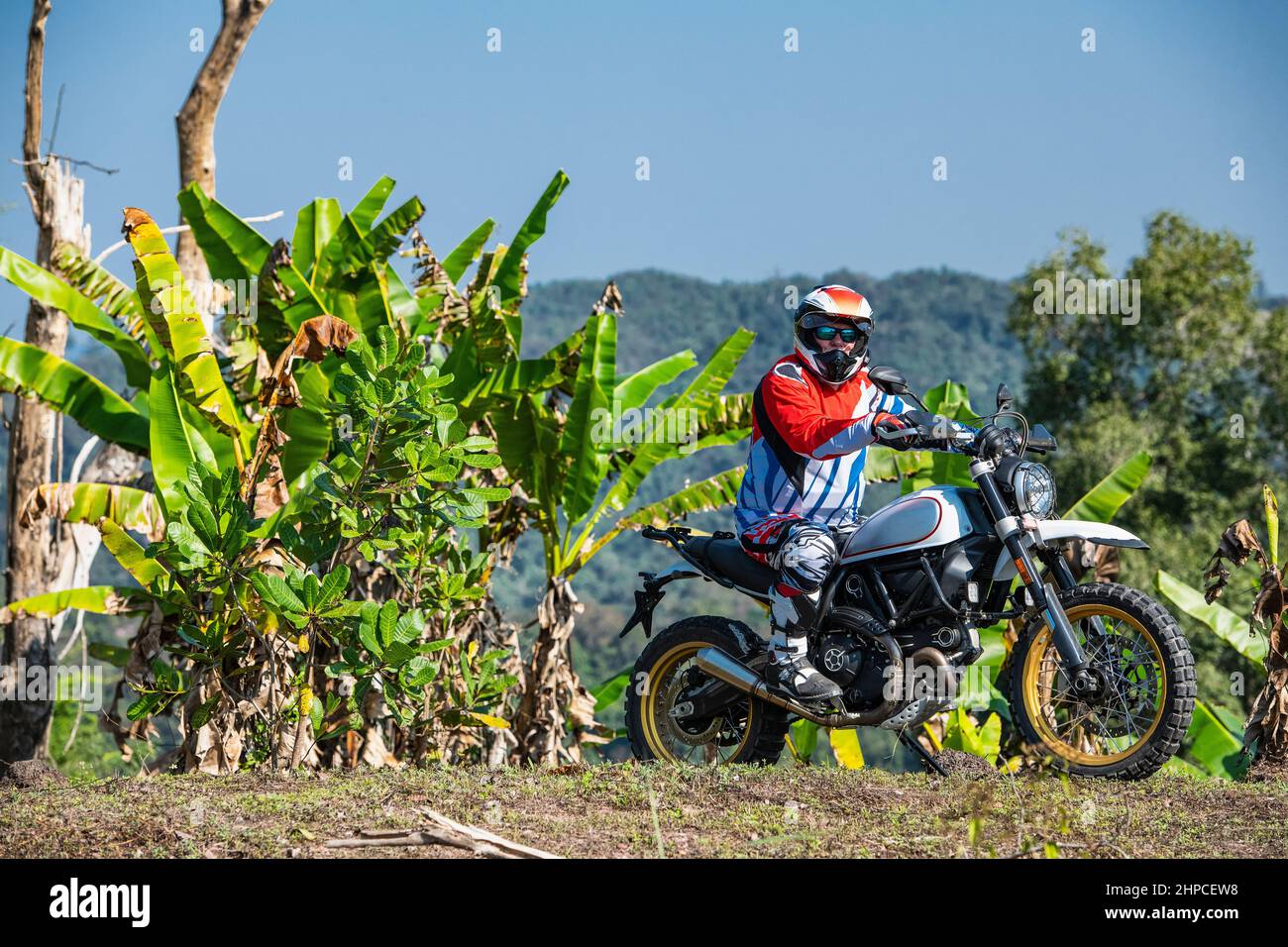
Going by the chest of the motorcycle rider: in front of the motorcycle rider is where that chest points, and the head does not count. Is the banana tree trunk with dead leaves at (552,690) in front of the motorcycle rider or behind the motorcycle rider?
behind

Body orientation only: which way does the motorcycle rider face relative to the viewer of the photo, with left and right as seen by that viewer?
facing the viewer and to the right of the viewer

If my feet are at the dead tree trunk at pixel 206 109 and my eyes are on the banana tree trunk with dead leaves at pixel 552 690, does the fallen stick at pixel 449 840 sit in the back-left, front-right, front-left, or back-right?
front-right

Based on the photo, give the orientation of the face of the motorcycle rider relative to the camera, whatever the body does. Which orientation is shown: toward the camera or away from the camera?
toward the camera

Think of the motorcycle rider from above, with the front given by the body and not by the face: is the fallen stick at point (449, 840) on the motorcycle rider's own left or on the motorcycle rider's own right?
on the motorcycle rider's own right

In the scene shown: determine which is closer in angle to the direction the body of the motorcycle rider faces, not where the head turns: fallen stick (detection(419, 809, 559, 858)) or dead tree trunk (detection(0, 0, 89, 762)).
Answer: the fallen stick

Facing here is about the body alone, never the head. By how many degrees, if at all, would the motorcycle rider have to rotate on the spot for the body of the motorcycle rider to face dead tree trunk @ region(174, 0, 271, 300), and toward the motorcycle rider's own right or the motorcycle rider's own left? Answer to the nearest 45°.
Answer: approximately 180°

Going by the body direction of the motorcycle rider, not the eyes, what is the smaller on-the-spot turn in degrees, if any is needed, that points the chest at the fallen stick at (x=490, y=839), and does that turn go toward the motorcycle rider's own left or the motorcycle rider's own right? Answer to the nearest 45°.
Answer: approximately 90° to the motorcycle rider's own right

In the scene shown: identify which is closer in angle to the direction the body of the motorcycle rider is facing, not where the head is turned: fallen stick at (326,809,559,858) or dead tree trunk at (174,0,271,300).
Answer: the fallen stick

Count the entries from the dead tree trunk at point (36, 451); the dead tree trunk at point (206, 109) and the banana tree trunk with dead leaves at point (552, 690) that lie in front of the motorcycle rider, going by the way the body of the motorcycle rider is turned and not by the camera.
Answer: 0
